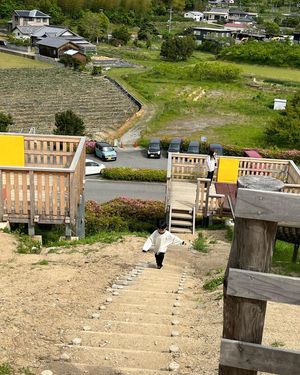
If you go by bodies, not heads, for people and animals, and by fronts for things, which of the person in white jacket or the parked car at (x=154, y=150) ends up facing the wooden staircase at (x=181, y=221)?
the parked car

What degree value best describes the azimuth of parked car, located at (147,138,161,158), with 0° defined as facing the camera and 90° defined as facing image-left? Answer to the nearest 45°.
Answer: approximately 0°

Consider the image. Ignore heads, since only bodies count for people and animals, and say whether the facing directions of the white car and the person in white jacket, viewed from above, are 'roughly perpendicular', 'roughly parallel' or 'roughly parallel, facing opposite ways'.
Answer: roughly perpendicular

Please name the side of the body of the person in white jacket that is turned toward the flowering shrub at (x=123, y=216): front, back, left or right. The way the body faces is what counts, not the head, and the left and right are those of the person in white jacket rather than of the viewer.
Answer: back

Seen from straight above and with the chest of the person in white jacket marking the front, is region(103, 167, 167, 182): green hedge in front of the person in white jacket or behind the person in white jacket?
behind

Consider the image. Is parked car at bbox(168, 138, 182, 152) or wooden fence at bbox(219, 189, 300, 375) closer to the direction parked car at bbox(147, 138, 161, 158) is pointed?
the wooden fence

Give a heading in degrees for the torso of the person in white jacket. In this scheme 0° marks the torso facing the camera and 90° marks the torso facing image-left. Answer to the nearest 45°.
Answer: approximately 0°
